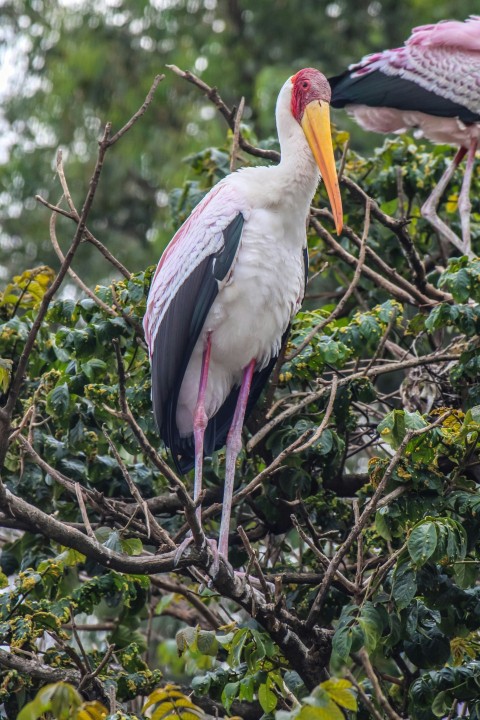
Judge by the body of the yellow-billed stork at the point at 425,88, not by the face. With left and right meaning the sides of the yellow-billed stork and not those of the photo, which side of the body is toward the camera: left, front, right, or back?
right

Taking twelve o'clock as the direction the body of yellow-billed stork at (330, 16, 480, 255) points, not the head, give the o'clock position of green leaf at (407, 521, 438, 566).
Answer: The green leaf is roughly at 3 o'clock from the yellow-billed stork.

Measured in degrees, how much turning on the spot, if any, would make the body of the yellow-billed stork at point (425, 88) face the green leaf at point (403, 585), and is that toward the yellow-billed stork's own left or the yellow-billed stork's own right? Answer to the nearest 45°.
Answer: approximately 90° to the yellow-billed stork's own right

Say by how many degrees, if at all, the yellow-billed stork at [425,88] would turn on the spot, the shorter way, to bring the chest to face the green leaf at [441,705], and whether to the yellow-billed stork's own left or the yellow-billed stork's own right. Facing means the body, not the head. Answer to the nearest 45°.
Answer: approximately 90° to the yellow-billed stork's own right

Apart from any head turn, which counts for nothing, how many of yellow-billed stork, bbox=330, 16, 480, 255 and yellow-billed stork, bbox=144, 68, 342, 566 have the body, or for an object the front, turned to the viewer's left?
0

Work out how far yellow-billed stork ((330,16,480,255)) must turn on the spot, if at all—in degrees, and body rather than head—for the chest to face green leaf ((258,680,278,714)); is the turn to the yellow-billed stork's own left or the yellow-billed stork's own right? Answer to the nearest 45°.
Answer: approximately 90° to the yellow-billed stork's own right

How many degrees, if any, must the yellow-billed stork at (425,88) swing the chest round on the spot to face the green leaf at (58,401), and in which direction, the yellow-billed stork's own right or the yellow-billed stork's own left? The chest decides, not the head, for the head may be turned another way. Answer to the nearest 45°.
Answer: approximately 135° to the yellow-billed stork's own right

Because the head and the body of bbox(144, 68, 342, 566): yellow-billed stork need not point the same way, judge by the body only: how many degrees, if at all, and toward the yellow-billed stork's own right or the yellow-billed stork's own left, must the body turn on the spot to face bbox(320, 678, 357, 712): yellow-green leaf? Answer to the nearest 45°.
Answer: approximately 45° to the yellow-billed stork's own right

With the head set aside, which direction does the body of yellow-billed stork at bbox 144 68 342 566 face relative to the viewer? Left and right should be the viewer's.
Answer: facing the viewer and to the right of the viewer

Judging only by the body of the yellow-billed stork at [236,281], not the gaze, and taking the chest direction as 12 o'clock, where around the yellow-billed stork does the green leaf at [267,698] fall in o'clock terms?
The green leaf is roughly at 2 o'clock from the yellow-billed stork.

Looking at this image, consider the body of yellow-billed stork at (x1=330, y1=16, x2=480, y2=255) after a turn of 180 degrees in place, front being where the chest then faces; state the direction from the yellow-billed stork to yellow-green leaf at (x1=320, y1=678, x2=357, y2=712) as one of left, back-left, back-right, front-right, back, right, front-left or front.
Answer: left
